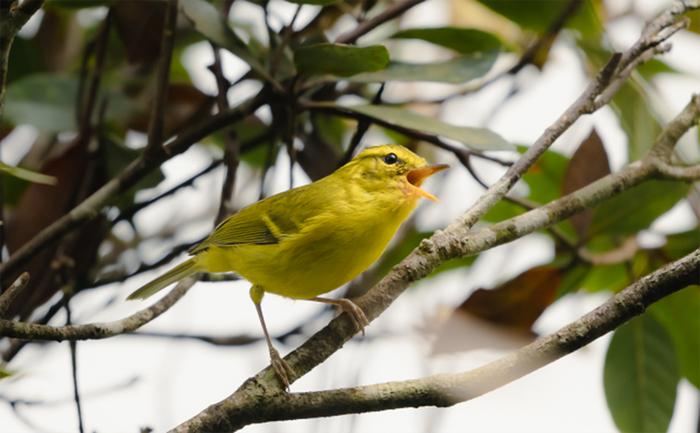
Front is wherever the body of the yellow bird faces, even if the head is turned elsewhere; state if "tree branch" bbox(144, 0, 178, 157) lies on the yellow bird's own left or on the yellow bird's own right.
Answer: on the yellow bird's own left

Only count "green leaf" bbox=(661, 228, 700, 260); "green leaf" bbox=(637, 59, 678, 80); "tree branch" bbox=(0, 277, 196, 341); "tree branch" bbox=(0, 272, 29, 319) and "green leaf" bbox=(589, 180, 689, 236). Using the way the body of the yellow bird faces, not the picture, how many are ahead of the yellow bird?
3

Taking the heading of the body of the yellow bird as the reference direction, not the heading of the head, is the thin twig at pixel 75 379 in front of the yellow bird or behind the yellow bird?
behind

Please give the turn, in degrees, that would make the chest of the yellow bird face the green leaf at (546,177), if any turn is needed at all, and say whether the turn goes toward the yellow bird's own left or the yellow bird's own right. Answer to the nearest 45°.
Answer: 0° — it already faces it

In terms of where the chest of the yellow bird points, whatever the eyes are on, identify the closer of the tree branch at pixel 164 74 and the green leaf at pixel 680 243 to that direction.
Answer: the green leaf

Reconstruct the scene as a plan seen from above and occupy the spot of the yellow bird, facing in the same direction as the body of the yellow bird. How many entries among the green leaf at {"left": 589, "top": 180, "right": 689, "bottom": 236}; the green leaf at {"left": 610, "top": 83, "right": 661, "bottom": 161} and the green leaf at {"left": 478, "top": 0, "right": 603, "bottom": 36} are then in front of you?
3

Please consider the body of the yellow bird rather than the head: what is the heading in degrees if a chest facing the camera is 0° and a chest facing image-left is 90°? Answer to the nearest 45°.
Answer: approximately 270°
